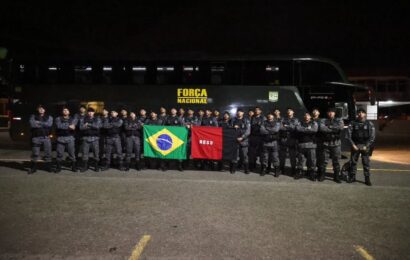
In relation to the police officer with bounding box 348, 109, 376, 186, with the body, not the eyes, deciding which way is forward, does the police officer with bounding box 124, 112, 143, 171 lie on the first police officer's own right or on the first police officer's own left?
on the first police officer's own right

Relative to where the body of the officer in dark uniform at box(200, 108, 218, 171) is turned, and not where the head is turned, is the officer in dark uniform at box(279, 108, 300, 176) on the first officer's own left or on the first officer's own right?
on the first officer's own left

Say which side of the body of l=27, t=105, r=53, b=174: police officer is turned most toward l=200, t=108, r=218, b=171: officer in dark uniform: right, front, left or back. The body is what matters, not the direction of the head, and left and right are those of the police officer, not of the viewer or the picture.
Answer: left

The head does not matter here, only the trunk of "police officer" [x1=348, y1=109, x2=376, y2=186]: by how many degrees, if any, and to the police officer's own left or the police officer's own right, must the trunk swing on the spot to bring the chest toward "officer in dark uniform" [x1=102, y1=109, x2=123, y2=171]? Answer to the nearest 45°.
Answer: approximately 90° to the police officer's own right

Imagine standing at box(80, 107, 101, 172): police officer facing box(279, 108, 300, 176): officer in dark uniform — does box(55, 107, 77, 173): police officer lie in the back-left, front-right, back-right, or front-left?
back-right

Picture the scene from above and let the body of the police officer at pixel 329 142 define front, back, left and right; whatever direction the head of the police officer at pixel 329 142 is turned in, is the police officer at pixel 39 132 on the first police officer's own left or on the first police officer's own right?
on the first police officer's own right

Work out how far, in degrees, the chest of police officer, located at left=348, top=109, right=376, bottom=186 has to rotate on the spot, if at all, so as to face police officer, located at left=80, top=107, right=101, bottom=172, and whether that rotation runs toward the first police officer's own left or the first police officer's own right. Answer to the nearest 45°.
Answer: approximately 90° to the first police officer's own right

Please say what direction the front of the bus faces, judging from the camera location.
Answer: facing to the right of the viewer

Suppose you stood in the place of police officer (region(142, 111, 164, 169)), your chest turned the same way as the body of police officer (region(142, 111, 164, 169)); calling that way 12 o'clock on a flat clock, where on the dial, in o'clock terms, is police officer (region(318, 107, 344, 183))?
police officer (region(318, 107, 344, 183)) is roughly at 10 o'clock from police officer (region(142, 111, 164, 169)).

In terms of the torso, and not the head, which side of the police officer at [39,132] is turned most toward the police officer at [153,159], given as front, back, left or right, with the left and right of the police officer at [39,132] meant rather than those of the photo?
left

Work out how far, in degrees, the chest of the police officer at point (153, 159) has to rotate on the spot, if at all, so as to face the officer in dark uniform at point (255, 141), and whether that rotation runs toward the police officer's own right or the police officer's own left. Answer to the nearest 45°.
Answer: approximately 90° to the police officer's own left

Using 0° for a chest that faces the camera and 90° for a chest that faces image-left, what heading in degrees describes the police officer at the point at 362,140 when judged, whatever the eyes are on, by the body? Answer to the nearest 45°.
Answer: approximately 0°

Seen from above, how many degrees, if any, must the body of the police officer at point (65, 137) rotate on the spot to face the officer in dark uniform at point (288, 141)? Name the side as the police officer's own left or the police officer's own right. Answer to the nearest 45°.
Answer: approximately 45° to the police officer's own left

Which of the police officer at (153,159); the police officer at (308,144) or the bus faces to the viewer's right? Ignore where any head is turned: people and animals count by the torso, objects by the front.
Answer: the bus
